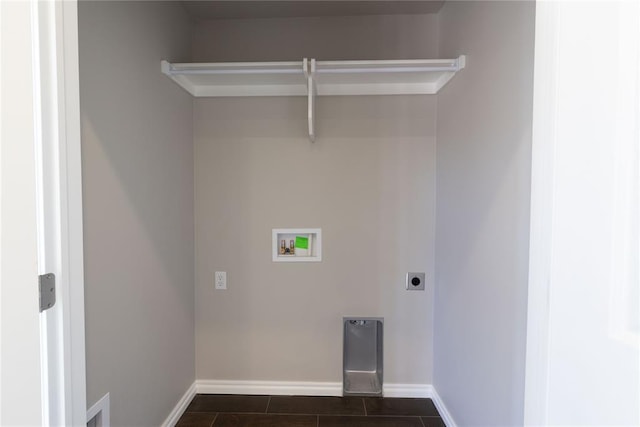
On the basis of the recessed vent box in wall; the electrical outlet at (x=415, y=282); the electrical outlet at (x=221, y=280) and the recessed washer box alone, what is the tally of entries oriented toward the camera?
4

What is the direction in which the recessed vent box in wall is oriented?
toward the camera

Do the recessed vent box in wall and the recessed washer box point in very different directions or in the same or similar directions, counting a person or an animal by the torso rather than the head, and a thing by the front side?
same or similar directions

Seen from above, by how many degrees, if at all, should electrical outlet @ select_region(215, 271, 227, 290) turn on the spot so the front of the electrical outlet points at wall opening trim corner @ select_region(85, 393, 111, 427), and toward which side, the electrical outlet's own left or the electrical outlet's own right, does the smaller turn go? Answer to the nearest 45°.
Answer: approximately 45° to the electrical outlet's own right

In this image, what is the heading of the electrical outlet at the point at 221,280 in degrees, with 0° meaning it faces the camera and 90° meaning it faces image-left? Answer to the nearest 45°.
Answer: approximately 0°

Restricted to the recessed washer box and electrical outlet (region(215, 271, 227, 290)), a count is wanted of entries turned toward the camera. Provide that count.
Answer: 2

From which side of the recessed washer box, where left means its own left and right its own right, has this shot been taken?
front

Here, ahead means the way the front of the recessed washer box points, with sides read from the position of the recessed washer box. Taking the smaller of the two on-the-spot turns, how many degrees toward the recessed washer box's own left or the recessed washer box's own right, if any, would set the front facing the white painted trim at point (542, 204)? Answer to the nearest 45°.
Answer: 0° — it already faces it

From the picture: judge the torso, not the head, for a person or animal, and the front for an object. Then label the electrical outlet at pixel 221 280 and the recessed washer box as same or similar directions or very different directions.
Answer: same or similar directions

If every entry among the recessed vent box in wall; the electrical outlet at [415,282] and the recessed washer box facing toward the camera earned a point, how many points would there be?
3

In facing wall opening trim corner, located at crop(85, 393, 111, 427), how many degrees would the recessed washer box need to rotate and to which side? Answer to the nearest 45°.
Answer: approximately 45° to its right

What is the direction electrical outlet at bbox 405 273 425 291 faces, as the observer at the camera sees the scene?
facing the viewer
